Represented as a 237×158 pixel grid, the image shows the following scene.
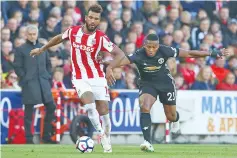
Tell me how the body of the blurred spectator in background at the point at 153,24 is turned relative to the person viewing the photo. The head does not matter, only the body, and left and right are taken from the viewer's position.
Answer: facing the viewer

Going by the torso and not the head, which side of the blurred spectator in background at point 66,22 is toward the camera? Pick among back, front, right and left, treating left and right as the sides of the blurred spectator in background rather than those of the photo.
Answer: front

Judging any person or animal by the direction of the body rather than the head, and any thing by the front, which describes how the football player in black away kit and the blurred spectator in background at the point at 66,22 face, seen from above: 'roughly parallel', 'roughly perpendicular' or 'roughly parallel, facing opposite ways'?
roughly parallel

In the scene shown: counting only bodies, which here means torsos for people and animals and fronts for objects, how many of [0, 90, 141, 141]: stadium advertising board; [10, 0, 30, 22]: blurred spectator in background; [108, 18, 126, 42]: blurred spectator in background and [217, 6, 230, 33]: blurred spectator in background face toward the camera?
4

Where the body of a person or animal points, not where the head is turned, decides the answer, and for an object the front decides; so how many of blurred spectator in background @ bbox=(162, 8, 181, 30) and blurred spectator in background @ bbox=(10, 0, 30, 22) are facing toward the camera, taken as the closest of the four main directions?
2

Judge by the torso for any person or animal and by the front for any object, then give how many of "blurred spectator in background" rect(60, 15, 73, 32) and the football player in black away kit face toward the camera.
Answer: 2

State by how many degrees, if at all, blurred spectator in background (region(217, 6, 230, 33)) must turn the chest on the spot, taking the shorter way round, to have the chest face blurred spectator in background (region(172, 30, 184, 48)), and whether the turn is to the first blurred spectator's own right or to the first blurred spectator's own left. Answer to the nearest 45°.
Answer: approximately 45° to the first blurred spectator's own right

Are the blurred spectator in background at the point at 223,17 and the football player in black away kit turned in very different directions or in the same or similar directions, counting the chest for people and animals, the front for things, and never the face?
same or similar directions

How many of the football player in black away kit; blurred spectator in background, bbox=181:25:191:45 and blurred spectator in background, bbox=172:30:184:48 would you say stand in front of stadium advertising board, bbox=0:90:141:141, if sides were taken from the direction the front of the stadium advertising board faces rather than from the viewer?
1

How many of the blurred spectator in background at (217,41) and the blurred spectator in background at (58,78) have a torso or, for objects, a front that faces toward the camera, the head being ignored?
2

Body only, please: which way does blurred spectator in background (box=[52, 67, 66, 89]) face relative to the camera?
toward the camera

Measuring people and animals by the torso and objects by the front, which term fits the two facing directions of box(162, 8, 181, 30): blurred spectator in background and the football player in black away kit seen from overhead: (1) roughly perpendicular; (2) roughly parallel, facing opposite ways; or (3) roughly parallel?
roughly parallel
